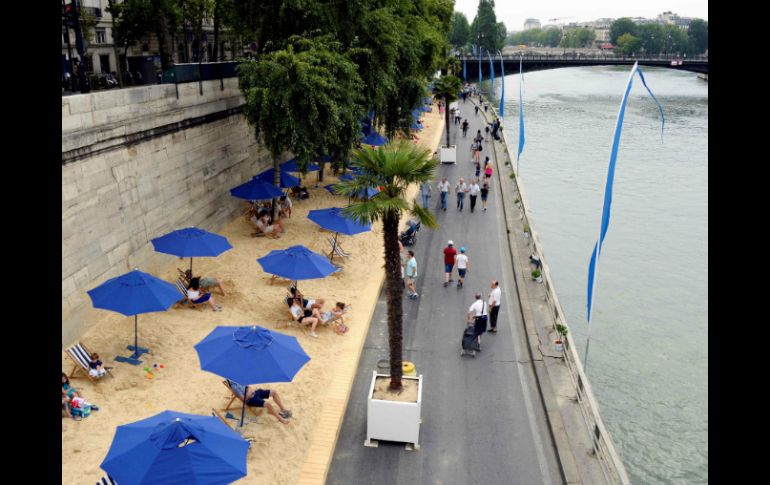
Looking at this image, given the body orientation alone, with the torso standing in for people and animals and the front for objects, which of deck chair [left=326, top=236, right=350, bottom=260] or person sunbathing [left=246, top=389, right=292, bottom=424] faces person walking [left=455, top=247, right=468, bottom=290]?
the deck chair

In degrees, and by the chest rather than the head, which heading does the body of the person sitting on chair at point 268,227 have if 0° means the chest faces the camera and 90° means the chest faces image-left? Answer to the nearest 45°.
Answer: approximately 315°

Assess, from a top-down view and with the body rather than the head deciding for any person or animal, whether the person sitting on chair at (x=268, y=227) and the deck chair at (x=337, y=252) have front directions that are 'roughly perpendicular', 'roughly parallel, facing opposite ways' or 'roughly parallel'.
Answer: roughly parallel

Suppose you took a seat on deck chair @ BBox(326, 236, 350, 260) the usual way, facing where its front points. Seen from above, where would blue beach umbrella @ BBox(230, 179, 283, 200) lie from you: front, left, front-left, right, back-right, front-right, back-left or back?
back

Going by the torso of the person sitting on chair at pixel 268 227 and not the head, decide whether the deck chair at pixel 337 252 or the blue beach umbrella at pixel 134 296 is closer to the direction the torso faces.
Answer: the deck chair

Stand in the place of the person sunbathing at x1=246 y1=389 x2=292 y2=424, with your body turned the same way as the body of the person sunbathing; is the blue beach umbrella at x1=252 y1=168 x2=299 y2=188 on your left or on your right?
on your left

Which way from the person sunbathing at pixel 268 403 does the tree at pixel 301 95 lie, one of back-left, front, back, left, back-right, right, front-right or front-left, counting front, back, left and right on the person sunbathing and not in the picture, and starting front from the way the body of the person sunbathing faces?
back-left

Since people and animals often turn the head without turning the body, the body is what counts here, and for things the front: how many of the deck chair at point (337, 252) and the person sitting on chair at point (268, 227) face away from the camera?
0

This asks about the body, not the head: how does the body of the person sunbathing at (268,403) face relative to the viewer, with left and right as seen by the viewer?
facing the viewer and to the right of the viewer

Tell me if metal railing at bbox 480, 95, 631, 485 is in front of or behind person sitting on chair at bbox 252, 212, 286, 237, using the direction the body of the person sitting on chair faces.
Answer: in front
